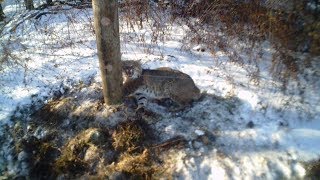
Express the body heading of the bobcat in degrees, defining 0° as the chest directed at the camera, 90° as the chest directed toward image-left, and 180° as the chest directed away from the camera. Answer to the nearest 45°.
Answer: approximately 90°

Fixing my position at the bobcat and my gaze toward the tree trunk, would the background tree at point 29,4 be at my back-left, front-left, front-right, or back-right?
front-right

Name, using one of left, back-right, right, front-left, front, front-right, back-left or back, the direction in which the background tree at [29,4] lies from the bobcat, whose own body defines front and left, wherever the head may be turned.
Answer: front-right

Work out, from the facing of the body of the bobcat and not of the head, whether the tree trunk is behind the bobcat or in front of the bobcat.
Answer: in front
